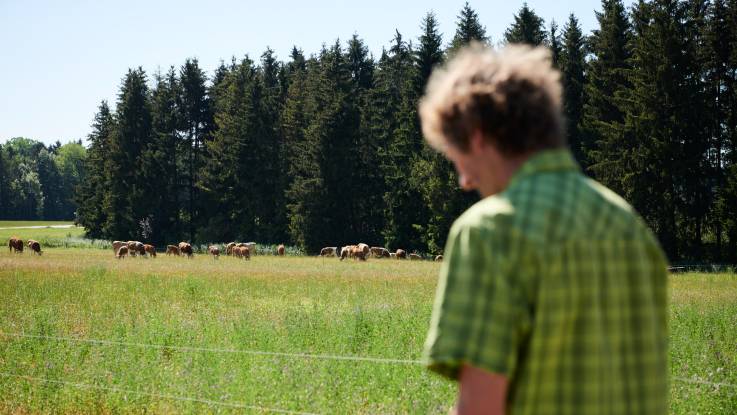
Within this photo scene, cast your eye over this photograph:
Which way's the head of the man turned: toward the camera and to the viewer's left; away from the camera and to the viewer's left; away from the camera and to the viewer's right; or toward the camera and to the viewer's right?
away from the camera and to the viewer's left

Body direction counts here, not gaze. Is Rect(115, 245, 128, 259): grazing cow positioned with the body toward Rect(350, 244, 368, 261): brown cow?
no

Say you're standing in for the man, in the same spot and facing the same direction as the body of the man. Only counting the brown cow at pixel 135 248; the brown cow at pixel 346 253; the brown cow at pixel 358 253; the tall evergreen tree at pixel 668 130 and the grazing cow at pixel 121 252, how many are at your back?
0

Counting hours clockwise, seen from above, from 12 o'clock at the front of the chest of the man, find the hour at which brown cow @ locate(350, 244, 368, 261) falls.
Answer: The brown cow is roughly at 1 o'clock from the man.

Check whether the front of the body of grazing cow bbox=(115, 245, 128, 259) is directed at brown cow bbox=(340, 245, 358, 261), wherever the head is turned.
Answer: no

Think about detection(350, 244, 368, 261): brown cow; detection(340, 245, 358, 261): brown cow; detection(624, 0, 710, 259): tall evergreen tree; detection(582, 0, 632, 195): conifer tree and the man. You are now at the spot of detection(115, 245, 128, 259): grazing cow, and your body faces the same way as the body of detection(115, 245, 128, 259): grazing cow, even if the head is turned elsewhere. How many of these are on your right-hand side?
0

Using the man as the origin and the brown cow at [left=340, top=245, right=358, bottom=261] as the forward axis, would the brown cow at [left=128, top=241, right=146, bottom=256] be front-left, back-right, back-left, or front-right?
front-left

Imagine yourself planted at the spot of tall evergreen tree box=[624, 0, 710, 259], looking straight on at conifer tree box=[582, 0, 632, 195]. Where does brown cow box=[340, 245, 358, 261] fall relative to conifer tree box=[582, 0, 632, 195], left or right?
left

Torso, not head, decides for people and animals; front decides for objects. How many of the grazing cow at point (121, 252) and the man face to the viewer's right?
0

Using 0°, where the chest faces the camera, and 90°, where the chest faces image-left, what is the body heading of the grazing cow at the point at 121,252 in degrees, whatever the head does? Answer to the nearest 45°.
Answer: approximately 45°

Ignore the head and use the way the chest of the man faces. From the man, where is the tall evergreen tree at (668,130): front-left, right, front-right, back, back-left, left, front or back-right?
front-right

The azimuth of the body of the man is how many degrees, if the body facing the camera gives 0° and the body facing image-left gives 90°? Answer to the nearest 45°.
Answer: approximately 135°

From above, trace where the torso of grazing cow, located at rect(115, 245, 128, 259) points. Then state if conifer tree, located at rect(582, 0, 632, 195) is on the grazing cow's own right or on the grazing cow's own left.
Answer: on the grazing cow's own left

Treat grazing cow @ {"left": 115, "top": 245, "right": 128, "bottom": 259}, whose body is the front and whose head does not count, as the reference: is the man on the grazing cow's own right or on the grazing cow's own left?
on the grazing cow's own left

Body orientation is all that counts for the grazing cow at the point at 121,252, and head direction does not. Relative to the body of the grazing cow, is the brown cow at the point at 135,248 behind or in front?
behind

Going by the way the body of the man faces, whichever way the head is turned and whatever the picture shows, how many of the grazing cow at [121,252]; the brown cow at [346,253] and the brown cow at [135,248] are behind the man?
0
